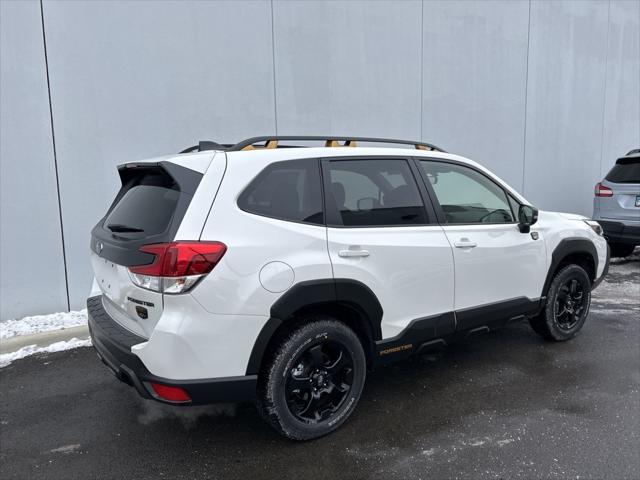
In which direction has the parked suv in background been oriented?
away from the camera

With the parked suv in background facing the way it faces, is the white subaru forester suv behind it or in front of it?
behind

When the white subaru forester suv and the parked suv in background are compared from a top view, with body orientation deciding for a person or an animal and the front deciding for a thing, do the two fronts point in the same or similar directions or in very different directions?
same or similar directions

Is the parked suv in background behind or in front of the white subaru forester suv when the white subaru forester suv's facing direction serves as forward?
in front

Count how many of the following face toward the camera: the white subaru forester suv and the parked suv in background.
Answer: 0

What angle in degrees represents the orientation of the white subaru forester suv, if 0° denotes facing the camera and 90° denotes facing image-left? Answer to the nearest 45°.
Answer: approximately 225°
